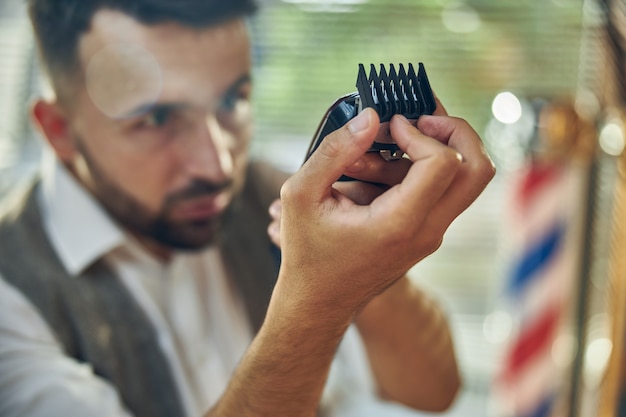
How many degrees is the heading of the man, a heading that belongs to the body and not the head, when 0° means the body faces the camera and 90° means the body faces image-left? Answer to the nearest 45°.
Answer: approximately 315°
